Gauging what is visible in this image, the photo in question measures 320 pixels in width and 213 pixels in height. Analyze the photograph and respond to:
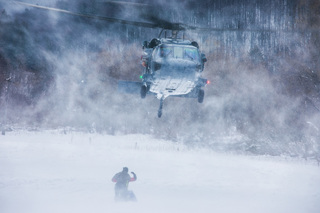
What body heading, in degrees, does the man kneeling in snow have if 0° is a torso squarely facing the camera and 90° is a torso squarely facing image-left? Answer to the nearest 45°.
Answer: approximately 180°

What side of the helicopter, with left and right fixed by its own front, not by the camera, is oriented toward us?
front

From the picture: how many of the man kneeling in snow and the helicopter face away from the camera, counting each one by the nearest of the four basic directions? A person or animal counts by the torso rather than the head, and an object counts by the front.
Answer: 1

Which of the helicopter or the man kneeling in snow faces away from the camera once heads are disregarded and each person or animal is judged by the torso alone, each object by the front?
the man kneeling in snow

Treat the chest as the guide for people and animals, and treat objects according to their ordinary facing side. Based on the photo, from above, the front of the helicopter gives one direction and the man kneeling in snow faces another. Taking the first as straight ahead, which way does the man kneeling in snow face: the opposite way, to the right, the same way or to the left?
the opposite way
